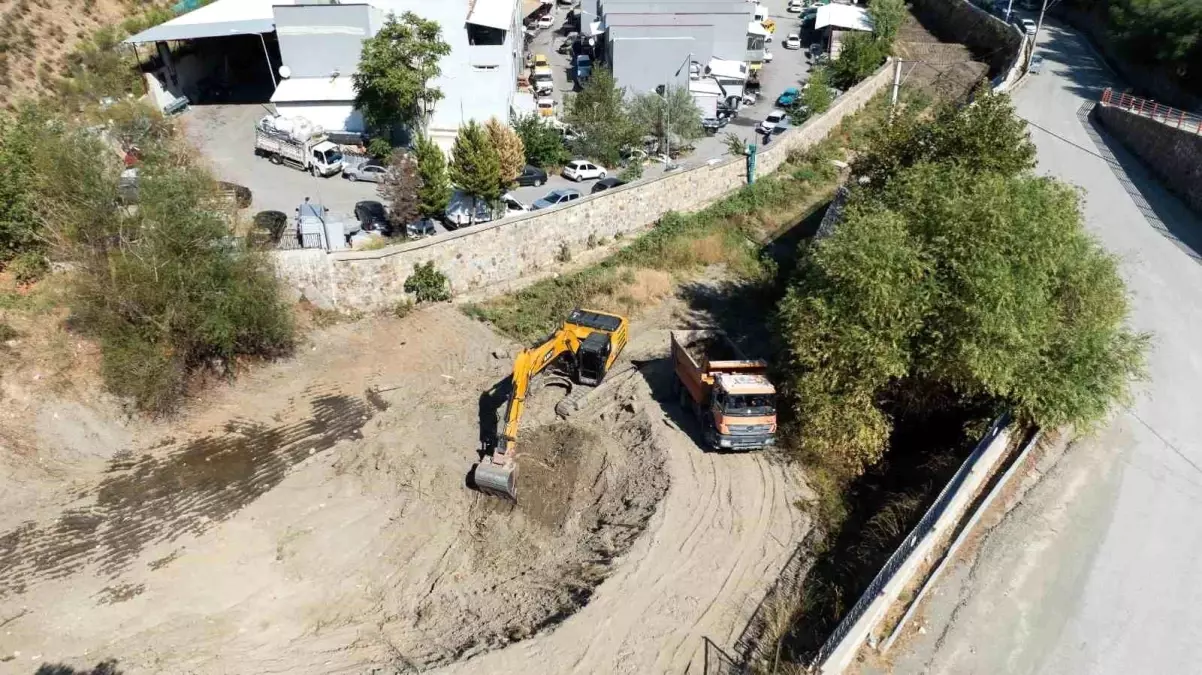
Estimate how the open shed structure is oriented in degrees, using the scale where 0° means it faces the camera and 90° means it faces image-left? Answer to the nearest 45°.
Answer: approximately 0°

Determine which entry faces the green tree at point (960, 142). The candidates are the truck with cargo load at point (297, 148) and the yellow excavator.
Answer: the truck with cargo load

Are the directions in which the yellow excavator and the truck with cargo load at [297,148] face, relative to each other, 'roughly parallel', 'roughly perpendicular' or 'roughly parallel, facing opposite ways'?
roughly perpendicular

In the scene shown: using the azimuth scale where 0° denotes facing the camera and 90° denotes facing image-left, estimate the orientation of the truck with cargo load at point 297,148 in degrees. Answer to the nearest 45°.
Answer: approximately 315°

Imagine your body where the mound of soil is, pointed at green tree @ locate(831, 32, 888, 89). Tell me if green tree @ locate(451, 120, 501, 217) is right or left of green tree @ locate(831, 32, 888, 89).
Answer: left

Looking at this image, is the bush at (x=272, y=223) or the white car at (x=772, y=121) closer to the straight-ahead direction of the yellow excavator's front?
the bush

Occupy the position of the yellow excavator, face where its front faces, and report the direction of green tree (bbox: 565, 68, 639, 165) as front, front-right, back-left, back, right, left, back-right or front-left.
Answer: back-right

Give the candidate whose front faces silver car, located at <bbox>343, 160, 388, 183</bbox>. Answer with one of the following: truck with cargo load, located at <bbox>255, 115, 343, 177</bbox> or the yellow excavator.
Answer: the truck with cargo load

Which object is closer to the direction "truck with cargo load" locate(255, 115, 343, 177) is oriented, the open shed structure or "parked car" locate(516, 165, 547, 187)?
the parked car

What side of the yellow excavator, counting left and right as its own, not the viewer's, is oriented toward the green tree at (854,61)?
back

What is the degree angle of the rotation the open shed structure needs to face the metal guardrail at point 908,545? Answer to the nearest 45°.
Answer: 0° — it already faces it

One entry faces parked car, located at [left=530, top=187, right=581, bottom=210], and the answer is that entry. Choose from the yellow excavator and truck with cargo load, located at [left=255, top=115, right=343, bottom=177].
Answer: the truck with cargo load

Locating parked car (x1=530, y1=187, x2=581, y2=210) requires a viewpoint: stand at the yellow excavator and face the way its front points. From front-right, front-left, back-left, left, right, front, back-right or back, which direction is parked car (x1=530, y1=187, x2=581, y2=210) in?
back-right
